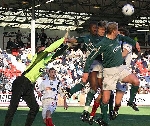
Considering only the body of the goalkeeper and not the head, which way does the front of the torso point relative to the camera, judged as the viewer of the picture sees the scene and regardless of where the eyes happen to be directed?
to the viewer's right

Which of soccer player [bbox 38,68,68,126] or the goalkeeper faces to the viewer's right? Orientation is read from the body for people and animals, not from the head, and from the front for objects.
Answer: the goalkeeper

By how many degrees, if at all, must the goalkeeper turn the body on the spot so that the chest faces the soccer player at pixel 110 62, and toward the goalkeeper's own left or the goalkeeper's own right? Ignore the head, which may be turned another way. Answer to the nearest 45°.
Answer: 0° — they already face them
